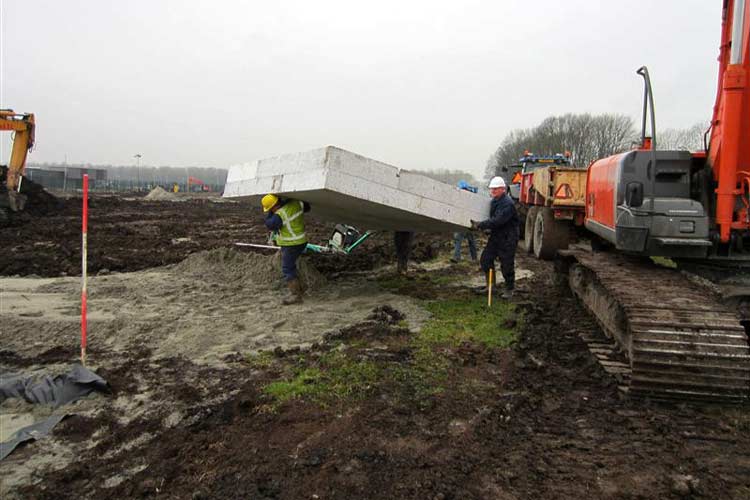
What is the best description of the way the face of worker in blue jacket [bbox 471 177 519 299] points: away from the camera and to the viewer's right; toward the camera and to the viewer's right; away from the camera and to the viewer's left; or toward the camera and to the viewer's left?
toward the camera and to the viewer's left

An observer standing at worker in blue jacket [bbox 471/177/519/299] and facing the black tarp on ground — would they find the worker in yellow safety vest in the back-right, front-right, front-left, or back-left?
front-right

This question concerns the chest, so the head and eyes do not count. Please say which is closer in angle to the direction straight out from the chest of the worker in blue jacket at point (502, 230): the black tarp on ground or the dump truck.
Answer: the black tarp on ground

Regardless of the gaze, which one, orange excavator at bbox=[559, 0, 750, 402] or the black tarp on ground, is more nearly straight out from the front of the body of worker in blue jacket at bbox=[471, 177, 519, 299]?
the black tarp on ground

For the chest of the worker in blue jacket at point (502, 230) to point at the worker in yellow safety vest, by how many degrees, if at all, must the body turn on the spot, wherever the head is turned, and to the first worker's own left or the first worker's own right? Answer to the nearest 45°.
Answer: approximately 45° to the first worker's own right

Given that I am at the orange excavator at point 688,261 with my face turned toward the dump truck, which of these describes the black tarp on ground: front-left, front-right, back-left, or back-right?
back-left

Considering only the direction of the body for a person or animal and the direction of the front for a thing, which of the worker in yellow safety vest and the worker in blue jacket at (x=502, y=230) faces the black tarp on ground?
the worker in blue jacket
